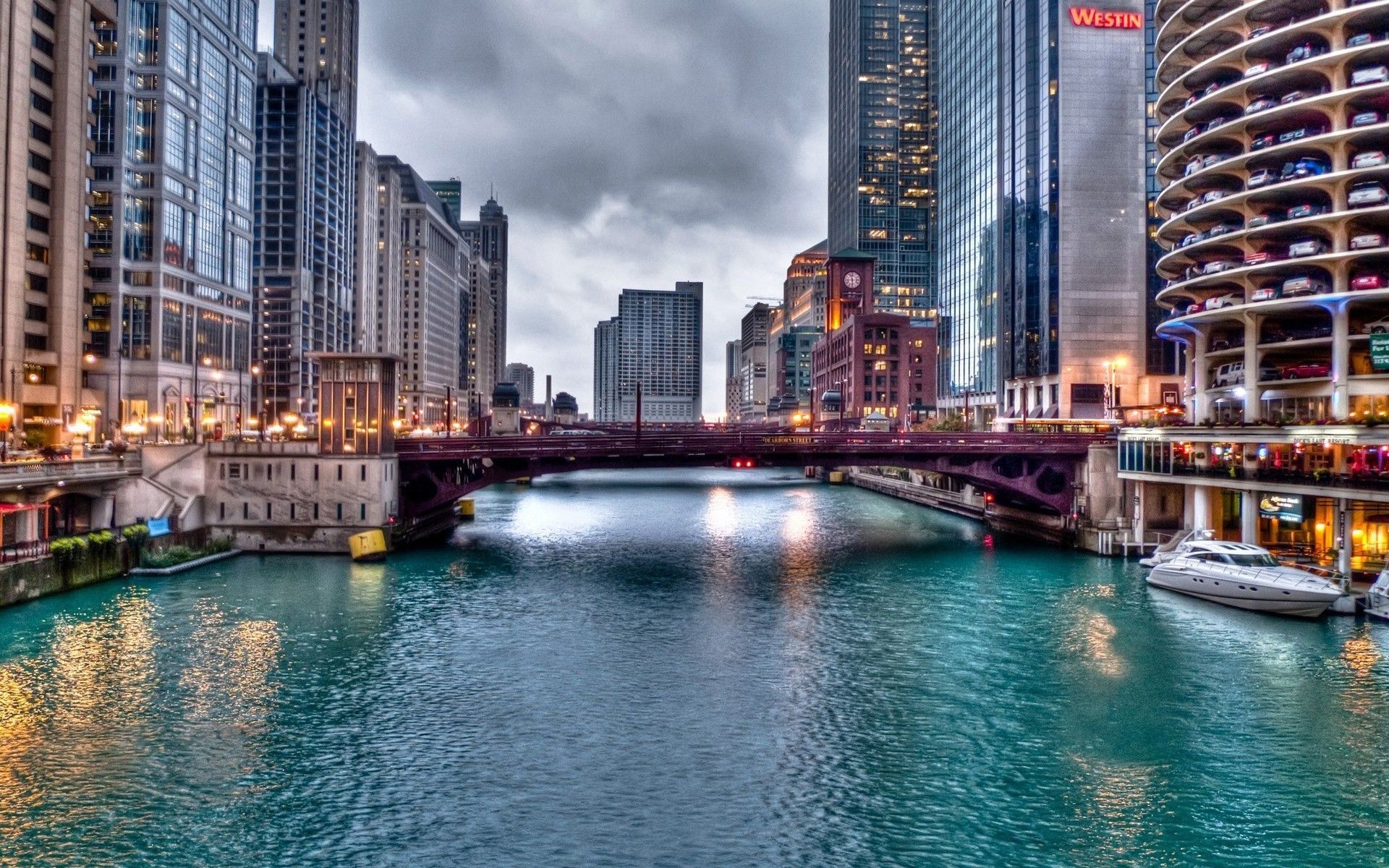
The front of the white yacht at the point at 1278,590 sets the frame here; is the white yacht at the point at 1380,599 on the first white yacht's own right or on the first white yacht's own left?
on the first white yacht's own left
